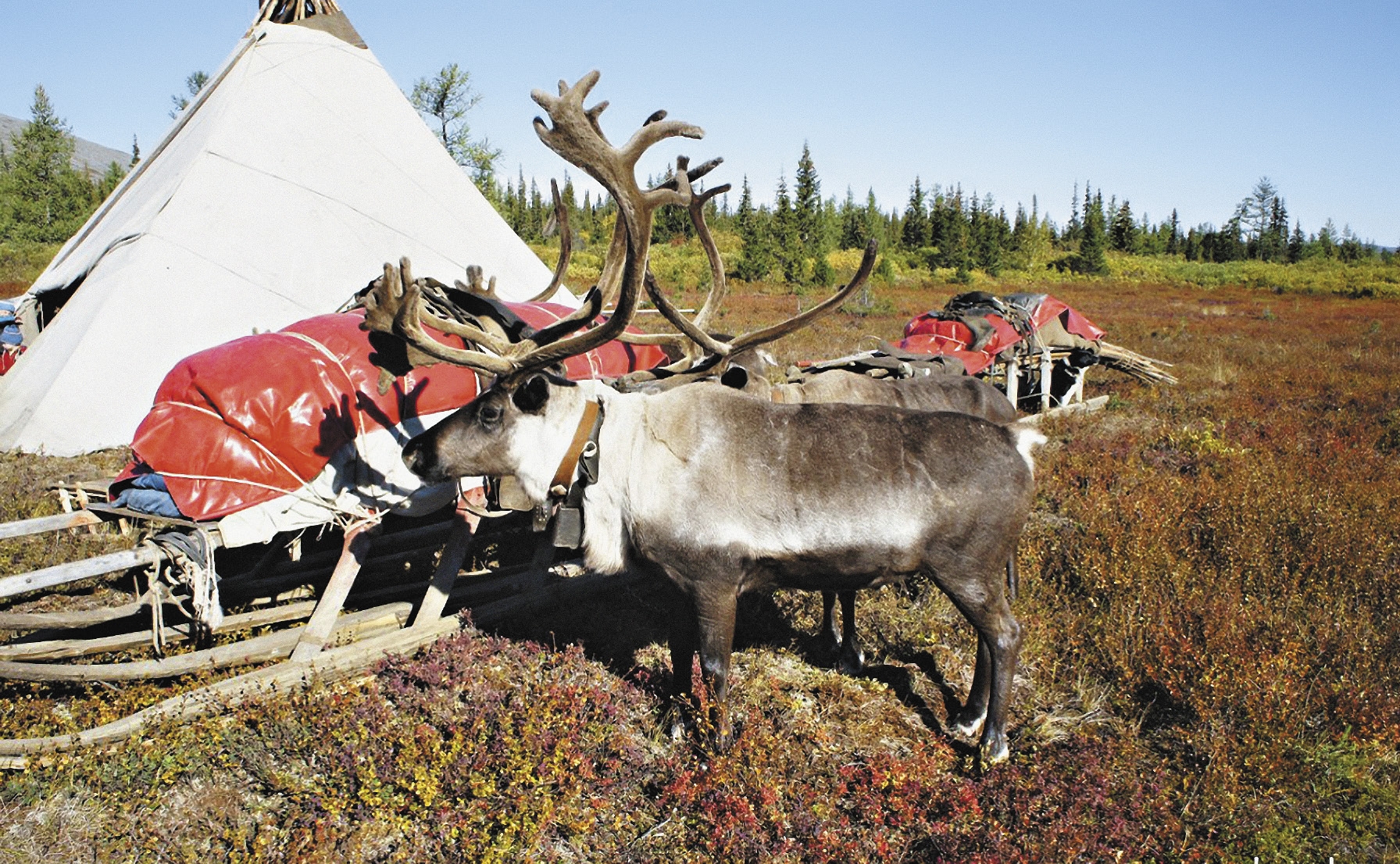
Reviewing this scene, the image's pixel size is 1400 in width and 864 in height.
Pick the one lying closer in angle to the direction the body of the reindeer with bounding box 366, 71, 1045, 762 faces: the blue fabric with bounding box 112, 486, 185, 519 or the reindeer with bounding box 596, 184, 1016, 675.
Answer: the blue fabric

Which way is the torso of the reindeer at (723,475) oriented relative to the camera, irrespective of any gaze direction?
to the viewer's left

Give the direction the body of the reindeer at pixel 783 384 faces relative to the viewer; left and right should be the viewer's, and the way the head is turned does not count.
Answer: facing to the left of the viewer

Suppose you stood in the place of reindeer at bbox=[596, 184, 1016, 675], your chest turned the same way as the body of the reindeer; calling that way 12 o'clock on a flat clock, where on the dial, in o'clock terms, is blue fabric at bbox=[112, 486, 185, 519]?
The blue fabric is roughly at 11 o'clock from the reindeer.

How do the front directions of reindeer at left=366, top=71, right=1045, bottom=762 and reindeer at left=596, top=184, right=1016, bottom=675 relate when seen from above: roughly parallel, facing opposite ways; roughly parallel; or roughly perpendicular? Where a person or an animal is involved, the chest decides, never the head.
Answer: roughly parallel

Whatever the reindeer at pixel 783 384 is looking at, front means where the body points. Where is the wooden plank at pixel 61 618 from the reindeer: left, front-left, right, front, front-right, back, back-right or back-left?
front-left

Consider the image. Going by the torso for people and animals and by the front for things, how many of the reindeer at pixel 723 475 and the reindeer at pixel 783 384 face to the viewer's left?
2

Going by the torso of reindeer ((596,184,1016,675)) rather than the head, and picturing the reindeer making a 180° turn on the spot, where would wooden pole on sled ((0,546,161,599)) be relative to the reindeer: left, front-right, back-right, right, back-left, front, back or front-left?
back-right
